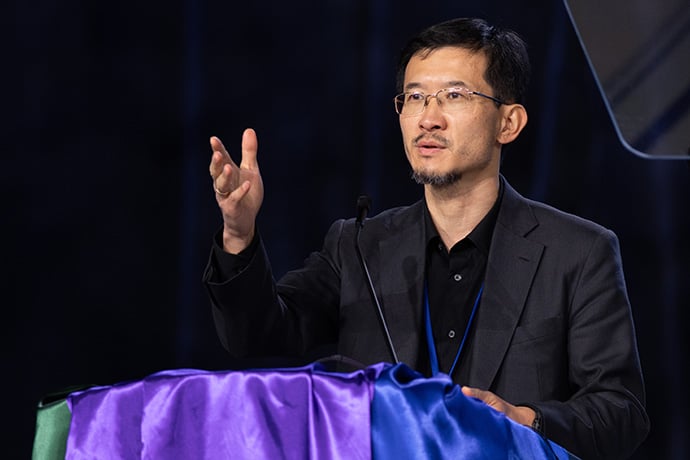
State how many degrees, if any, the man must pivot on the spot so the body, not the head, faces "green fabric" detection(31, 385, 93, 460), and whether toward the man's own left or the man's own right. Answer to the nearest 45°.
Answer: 0° — they already face it

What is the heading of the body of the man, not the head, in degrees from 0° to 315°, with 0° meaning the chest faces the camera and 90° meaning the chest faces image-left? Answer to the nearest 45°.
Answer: approximately 45°
